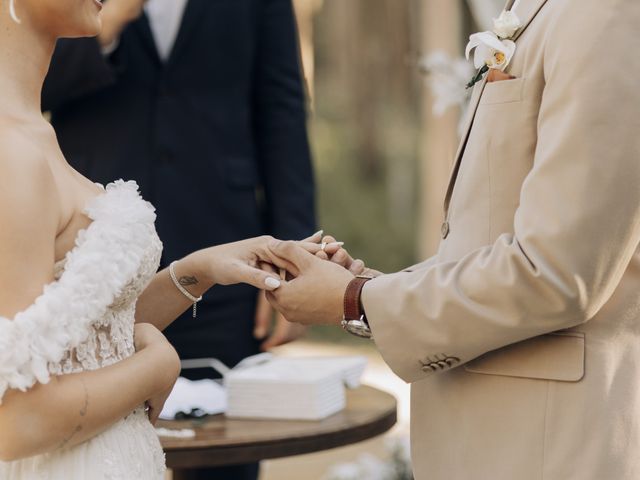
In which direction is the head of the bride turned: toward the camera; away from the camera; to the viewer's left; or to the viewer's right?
to the viewer's right

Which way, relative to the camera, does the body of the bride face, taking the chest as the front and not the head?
to the viewer's right

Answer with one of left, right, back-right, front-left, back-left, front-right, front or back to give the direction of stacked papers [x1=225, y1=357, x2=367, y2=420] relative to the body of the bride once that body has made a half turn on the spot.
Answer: back-right

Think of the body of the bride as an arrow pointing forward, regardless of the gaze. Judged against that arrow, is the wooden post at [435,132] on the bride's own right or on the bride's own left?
on the bride's own left
